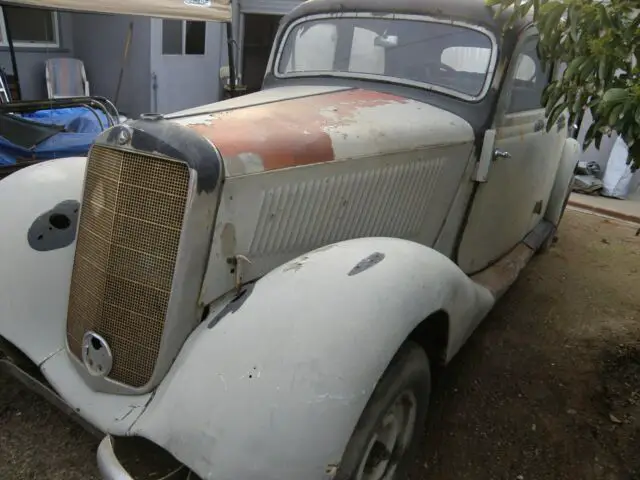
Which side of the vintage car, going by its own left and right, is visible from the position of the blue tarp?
right

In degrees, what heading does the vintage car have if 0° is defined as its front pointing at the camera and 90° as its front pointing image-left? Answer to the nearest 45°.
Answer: approximately 45°
